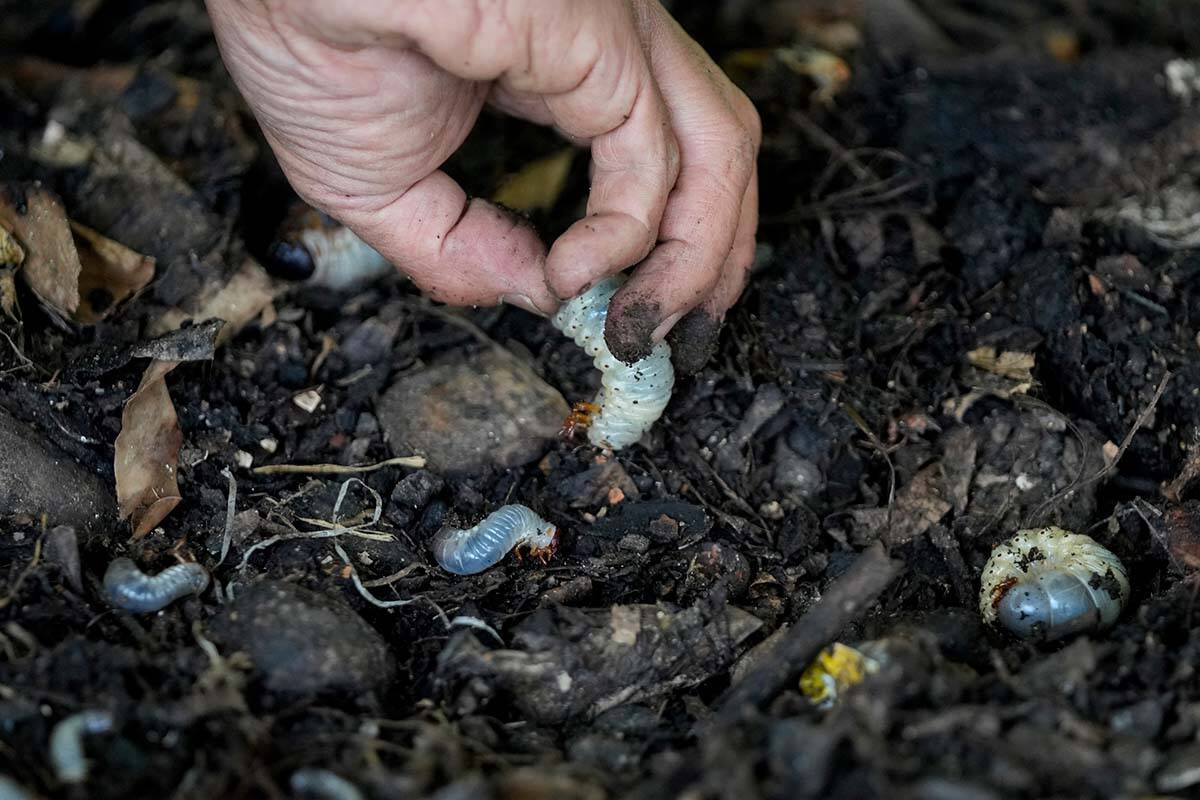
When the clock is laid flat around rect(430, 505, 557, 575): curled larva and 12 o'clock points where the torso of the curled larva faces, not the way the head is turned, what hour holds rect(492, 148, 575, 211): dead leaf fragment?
The dead leaf fragment is roughly at 9 o'clock from the curled larva.

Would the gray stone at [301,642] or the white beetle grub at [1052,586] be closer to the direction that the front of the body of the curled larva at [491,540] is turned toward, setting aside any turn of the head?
the white beetle grub

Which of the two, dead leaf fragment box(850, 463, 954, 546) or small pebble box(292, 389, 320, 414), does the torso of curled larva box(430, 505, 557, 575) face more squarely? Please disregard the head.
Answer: the dead leaf fragment

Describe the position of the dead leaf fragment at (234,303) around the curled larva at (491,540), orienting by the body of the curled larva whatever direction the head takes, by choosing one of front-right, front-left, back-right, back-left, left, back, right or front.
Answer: back-left

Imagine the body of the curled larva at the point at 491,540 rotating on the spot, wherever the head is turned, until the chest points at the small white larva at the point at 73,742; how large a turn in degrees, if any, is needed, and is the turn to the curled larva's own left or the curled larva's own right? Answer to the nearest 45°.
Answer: approximately 135° to the curled larva's own right

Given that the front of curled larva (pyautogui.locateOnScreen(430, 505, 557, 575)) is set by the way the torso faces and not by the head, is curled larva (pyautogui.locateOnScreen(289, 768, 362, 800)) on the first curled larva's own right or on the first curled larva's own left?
on the first curled larva's own right

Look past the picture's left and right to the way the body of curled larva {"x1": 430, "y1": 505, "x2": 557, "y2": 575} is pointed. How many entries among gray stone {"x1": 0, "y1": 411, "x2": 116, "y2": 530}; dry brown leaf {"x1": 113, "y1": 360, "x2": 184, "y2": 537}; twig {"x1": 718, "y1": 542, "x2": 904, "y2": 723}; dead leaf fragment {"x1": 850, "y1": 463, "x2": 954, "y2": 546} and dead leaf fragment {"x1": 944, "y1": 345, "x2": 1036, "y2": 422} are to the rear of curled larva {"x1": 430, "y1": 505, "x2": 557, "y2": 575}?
2

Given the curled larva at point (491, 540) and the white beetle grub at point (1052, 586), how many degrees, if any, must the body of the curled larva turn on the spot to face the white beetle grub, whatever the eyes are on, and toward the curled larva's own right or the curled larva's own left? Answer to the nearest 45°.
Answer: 0° — it already faces it

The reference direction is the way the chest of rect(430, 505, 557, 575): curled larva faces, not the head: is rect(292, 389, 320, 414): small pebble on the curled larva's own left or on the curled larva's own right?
on the curled larva's own left

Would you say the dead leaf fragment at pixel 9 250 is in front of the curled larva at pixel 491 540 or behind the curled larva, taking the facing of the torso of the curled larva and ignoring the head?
behind

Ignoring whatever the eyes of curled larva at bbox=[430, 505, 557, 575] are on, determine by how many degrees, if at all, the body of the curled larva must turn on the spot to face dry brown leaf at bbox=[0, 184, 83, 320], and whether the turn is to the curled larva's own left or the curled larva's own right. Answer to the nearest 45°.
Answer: approximately 135° to the curled larva's own left

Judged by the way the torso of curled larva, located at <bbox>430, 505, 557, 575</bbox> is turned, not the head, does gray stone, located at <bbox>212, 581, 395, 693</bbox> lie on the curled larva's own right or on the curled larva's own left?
on the curled larva's own right

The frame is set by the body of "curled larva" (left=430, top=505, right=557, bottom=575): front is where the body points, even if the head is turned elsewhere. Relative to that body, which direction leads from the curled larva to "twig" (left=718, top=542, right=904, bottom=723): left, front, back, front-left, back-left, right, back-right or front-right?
front-right

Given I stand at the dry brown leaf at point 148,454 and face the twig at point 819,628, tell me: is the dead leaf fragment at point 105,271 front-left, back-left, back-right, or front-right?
back-left

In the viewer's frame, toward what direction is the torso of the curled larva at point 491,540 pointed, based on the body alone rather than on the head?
to the viewer's right
